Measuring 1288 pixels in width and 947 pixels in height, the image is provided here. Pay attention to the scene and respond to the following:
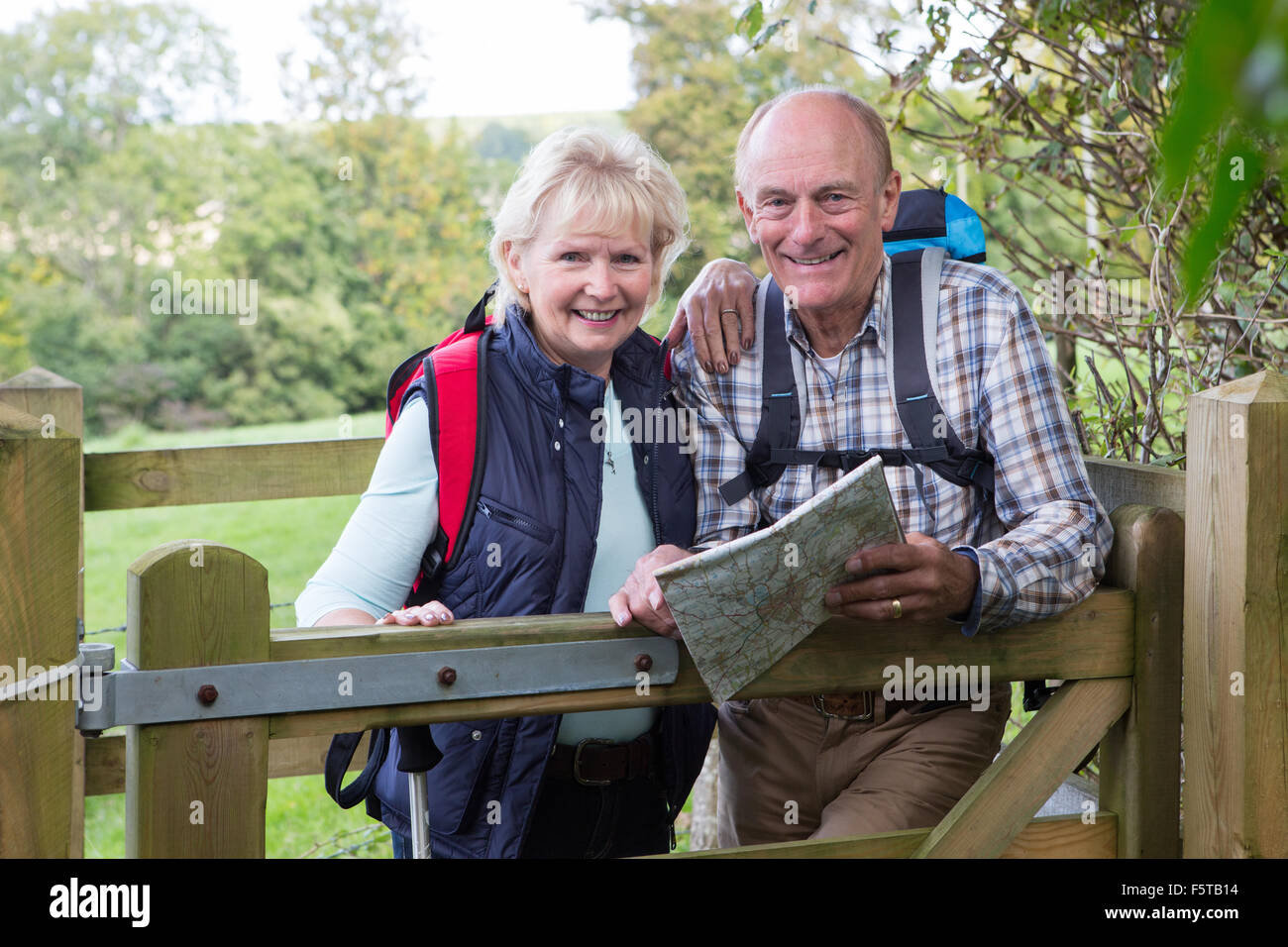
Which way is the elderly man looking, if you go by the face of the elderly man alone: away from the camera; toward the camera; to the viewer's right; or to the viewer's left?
toward the camera

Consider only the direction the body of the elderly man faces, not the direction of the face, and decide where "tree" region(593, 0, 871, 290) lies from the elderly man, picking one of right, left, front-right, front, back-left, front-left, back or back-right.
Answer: back

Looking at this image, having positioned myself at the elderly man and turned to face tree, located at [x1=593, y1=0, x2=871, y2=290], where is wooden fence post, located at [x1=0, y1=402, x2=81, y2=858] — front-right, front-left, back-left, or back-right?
back-left

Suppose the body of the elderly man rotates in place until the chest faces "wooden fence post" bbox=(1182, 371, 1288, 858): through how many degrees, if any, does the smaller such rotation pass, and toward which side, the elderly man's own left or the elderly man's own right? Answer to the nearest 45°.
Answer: approximately 45° to the elderly man's own left

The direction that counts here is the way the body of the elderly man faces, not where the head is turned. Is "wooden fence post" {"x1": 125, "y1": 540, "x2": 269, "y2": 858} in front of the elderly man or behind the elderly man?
in front

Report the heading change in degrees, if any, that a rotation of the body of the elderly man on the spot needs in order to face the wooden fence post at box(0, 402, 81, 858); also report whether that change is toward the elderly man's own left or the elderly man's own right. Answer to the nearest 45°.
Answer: approximately 45° to the elderly man's own right

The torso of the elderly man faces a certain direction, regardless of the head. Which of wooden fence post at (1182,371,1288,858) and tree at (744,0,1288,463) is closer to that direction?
the wooden fence post

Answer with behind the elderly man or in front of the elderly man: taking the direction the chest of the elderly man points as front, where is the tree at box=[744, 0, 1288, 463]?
behind

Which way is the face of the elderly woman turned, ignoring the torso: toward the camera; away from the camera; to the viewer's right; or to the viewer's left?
toward the camera

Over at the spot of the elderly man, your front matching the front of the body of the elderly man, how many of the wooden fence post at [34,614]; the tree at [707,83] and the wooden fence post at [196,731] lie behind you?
1

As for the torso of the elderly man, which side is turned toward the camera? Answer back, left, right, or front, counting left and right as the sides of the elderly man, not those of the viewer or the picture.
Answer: front

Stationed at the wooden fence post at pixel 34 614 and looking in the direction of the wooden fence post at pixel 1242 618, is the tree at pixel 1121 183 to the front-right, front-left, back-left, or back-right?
front-left
